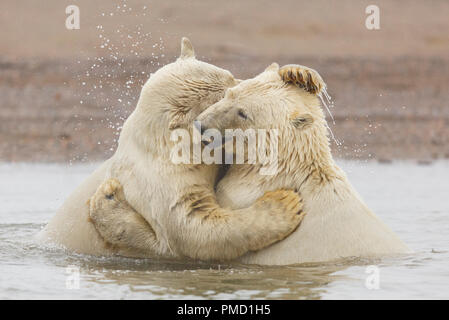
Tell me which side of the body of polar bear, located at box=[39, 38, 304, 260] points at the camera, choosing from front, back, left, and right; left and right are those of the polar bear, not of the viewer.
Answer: right

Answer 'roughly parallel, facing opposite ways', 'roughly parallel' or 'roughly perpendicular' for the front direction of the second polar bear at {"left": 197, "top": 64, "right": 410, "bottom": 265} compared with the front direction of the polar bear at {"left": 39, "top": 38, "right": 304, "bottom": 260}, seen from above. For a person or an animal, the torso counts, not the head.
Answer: roughly parallel, facing opposite ways

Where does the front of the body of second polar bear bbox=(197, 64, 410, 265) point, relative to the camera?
to the viewer's left
